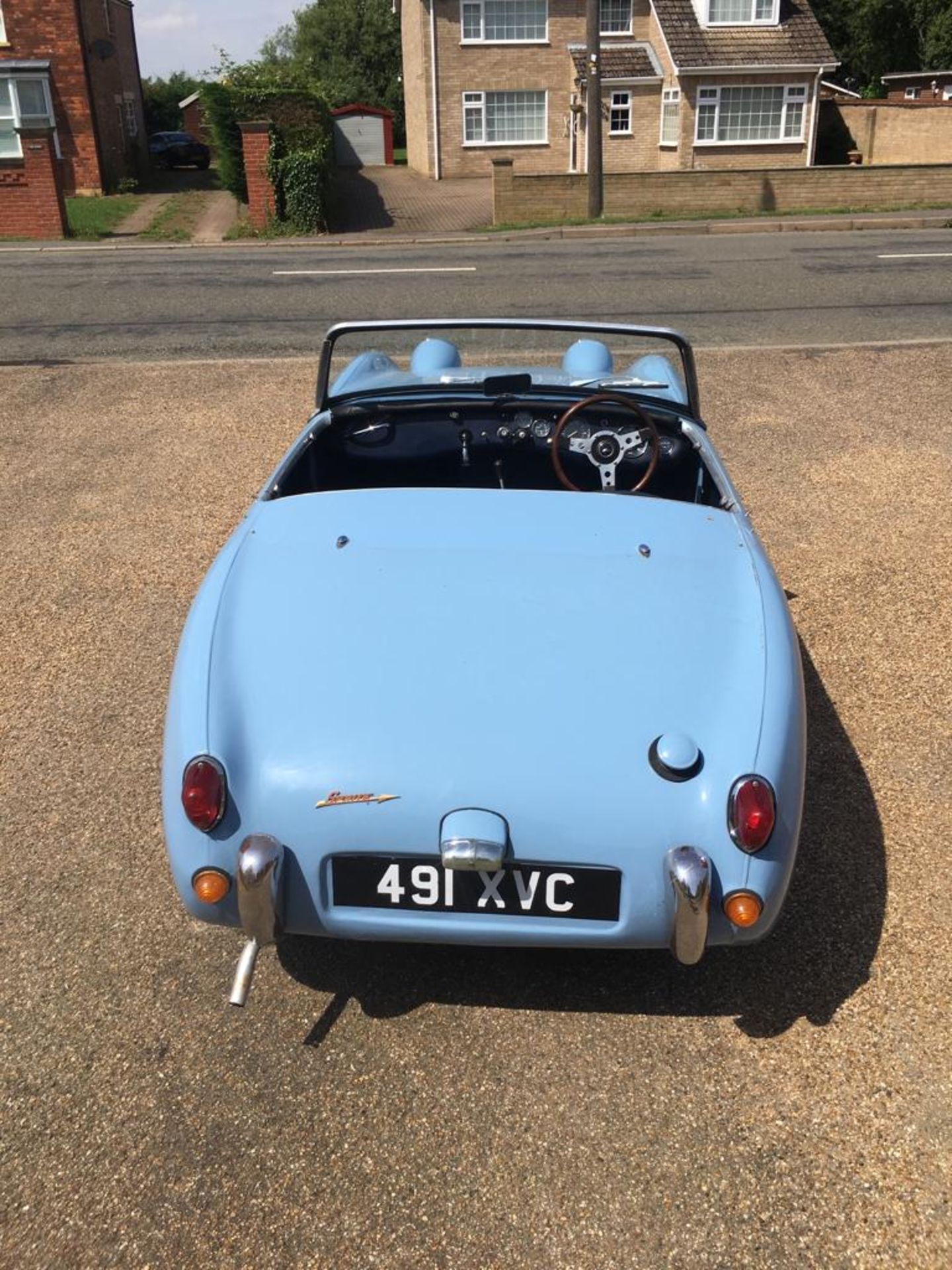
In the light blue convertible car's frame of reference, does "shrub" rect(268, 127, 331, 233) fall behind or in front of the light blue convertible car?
in front

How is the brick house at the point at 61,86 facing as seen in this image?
toward the camera

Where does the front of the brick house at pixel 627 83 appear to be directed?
toward the camera

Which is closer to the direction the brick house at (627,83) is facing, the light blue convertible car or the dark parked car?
the light blue convertible car

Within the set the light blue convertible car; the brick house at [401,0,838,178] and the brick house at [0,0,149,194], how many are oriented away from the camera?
1

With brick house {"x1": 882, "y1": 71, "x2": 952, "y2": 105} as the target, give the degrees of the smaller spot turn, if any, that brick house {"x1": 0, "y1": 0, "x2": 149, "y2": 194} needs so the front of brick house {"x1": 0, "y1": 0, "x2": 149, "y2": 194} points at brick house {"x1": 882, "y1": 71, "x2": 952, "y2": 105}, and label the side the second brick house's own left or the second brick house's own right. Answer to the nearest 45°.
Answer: approximately 90° to the second brick house's own left

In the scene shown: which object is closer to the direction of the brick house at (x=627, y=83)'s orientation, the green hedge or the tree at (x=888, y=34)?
the green hedge

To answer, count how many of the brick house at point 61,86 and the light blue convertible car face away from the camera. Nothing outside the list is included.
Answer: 1

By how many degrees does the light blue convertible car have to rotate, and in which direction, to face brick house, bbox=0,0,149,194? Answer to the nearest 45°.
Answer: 0° — it already faces it

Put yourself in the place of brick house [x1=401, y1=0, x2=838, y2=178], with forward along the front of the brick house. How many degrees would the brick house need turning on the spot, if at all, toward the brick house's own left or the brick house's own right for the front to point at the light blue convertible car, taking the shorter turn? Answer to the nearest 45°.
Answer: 0° — it already faces it

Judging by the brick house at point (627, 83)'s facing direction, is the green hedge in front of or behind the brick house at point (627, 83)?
in front

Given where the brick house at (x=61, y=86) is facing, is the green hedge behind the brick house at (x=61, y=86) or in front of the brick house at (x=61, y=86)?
in front

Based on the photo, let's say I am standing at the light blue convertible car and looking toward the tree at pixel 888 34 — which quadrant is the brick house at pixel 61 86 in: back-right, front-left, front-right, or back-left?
front-left

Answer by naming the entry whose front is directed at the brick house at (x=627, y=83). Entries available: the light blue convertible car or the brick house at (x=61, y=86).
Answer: the light blue convertible car

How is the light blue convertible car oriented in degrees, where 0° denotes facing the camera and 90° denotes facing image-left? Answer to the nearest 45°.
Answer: approximately 180°

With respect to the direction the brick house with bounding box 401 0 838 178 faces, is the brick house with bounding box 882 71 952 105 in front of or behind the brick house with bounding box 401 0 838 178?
behind

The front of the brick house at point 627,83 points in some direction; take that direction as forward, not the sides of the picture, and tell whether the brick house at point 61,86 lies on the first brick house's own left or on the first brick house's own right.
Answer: on the first brick house's own right

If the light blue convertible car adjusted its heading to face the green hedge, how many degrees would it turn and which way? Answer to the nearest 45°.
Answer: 0° — it already faces it
